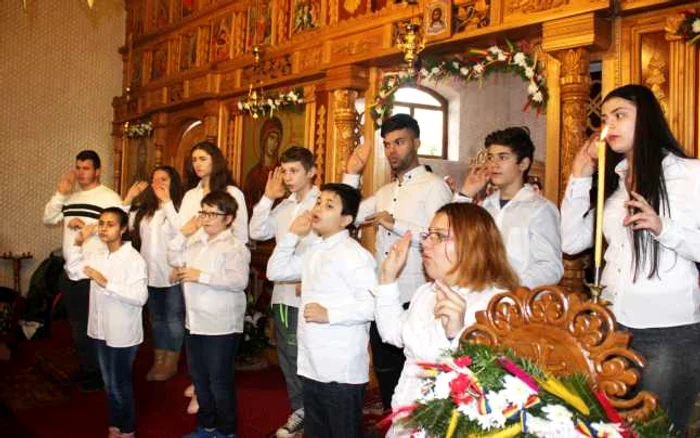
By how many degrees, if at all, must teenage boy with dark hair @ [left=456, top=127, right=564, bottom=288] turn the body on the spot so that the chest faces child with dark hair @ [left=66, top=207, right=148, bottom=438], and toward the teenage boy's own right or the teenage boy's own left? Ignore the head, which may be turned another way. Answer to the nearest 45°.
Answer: approximately 45° to the teenage boy's own right

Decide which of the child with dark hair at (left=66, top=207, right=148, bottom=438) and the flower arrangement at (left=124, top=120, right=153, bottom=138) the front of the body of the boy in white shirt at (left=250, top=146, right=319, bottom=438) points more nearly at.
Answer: the child with dark hair

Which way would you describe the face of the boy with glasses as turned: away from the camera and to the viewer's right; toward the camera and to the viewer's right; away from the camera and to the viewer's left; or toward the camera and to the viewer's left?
toward the camera and to the viewer's left

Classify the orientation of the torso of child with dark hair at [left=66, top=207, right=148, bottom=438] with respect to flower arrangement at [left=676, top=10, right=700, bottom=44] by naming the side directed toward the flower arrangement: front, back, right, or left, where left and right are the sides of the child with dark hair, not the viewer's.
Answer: left

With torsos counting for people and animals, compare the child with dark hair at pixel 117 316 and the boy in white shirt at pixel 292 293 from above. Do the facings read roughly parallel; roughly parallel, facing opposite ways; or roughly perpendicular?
roughly parallel

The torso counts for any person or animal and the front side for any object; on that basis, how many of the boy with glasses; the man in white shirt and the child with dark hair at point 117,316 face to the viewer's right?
0

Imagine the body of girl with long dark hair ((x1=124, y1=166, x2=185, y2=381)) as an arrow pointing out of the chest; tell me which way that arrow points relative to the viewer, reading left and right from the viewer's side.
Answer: facing the viewer and to the left of the viewer

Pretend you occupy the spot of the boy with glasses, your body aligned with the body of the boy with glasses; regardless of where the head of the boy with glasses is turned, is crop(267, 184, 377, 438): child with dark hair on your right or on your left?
on your left

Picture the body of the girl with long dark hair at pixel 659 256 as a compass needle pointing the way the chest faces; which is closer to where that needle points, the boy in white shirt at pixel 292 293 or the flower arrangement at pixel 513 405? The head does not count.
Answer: the flower arrangement

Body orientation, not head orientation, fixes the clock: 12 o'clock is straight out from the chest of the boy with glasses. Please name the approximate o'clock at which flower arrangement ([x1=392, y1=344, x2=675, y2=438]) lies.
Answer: The flower arrangement is roughly at 10 o'clock from the boy with glasses.

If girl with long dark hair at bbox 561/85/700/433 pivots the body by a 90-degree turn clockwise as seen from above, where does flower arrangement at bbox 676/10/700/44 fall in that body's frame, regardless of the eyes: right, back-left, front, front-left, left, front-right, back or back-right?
front-right

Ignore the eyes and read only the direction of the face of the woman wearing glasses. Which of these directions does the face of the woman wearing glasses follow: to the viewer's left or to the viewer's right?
to the viewer's left

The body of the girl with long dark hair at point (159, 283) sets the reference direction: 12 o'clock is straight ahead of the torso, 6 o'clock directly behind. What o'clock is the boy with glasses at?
The boy with glasses is roughly at 10 o'clock from the girl with long dark hair.

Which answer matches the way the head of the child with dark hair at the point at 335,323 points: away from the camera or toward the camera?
toward the camera

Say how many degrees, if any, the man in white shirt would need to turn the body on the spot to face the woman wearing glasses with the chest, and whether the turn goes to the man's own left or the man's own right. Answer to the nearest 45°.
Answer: approximately 45° to the man's own left

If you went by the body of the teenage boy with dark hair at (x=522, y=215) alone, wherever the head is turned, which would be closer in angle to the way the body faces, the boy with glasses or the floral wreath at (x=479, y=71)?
the boy with glasses

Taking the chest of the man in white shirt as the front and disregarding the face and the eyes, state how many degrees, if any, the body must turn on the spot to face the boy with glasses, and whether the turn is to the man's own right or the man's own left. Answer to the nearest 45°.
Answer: approximately 45° to the man's own right
